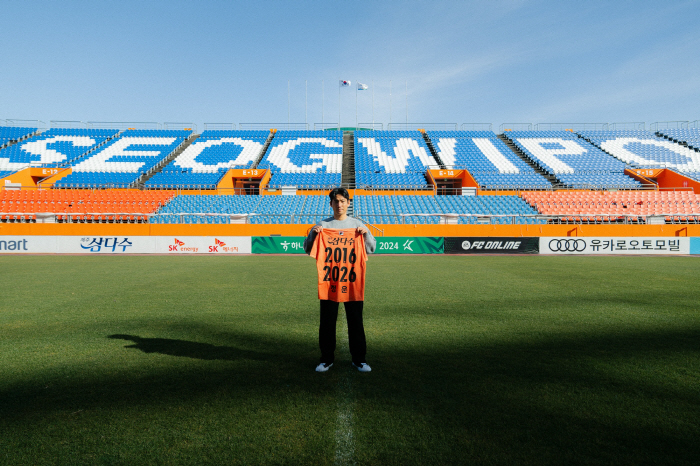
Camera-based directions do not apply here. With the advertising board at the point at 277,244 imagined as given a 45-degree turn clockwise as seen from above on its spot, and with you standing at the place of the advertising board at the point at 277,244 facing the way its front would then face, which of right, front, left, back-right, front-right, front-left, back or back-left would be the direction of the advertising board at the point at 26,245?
front-right

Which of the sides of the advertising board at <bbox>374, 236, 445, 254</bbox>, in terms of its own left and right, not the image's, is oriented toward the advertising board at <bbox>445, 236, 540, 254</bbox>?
left

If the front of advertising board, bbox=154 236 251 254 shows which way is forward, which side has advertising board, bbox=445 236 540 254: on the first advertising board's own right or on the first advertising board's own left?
on the first advertising board's own left

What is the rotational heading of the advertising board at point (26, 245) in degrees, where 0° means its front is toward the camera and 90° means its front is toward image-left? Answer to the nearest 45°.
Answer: approximately 0°

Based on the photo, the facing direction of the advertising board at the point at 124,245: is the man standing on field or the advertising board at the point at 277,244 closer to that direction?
the man standing on field

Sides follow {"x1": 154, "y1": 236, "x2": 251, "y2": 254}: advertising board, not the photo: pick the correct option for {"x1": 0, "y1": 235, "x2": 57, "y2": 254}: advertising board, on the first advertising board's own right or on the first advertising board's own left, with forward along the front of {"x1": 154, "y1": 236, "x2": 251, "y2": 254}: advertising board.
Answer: on the first advertising board's own right
